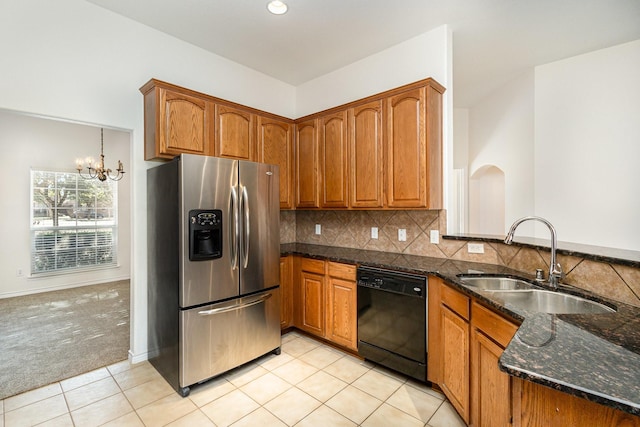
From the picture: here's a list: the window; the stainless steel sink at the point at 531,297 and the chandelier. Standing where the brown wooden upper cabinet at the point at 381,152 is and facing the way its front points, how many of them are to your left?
1

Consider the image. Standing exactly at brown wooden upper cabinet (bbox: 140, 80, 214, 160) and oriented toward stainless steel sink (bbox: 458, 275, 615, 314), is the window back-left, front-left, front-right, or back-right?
back-left

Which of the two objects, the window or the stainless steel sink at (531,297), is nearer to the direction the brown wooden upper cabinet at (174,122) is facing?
the stainless steel sink

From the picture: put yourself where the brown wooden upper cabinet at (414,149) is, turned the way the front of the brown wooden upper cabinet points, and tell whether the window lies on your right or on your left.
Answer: on your right

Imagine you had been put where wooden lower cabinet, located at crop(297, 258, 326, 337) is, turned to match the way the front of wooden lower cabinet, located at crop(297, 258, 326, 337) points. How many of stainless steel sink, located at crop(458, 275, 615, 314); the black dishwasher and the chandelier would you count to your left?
2

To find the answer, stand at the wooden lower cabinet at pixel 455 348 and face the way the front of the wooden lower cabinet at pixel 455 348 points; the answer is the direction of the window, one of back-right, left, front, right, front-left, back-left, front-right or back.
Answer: front-right
